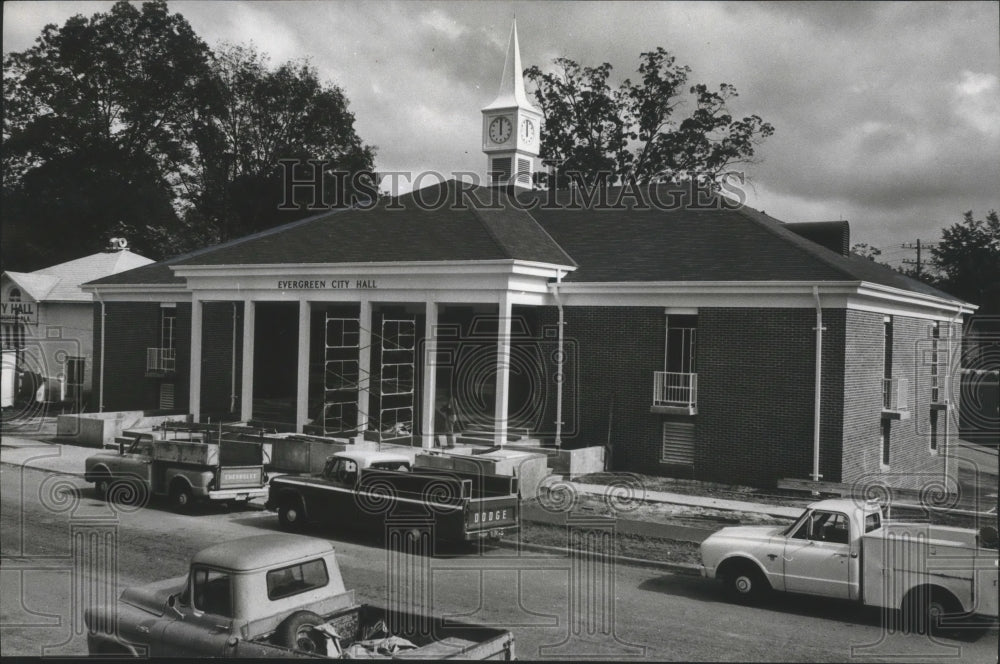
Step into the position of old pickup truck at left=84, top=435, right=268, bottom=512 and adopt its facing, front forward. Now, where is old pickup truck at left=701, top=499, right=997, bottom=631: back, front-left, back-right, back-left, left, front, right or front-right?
back

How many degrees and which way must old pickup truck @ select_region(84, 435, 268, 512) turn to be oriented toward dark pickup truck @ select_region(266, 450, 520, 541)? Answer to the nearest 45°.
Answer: approximately 180°

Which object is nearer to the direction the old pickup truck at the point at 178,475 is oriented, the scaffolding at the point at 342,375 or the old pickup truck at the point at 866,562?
the scaffolding

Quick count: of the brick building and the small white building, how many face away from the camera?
0

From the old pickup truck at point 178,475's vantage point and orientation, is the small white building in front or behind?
in front

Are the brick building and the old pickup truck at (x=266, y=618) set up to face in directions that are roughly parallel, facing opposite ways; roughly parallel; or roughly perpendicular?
roughly perpendicular

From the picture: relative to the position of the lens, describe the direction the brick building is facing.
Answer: facing the viewer and to the left of the viewer

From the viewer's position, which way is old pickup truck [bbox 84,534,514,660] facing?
facing away from the viewer and to the left of the viewer

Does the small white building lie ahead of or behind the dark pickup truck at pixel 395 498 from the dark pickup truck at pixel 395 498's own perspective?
ahead

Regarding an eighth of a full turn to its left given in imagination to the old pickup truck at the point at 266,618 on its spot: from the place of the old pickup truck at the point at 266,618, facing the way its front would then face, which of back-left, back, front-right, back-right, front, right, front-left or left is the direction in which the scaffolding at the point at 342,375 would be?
right

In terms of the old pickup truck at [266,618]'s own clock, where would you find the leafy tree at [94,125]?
The leafy tree is roughly at 1 o'clock from the old pickup truck.

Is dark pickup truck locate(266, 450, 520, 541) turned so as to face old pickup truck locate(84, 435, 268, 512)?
yes

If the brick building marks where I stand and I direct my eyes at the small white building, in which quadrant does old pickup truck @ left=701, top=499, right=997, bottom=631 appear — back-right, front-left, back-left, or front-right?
back-left
